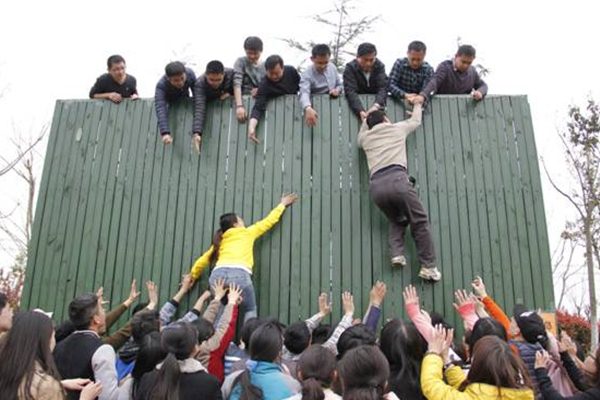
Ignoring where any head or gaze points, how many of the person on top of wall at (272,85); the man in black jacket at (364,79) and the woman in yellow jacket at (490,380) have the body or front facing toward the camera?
2

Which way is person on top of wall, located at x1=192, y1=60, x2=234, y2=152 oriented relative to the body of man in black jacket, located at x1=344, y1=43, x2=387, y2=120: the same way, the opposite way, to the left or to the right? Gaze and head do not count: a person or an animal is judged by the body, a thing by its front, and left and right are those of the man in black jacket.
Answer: the same way

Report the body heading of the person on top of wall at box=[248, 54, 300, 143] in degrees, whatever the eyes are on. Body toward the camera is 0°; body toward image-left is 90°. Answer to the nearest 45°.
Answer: approximately 0°

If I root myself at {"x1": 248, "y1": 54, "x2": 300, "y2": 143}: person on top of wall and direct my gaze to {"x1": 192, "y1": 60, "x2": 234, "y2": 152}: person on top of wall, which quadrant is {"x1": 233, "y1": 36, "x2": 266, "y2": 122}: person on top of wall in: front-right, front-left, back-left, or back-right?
front-right

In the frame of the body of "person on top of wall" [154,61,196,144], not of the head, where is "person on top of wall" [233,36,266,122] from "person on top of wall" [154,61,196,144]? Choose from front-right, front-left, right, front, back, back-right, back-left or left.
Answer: left

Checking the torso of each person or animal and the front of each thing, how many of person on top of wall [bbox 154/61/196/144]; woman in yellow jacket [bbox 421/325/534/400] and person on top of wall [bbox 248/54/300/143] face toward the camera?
2

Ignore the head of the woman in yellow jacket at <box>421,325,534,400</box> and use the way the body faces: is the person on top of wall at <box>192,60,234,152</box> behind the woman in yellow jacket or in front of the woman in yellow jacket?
in front

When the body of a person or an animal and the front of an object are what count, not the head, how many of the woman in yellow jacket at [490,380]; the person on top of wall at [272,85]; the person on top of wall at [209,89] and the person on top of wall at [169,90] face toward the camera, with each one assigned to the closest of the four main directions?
3

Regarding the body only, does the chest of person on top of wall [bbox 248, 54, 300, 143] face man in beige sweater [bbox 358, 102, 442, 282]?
no

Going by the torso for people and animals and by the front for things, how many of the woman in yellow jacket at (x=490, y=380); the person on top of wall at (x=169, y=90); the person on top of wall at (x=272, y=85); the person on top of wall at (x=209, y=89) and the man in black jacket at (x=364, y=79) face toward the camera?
4

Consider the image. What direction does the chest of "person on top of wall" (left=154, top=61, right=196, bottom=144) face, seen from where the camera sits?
toward the camera

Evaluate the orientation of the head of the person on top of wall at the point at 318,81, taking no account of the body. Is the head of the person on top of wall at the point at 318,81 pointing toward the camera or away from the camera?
toward the camera

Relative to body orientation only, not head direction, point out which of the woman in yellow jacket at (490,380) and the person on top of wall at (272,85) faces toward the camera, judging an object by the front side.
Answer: the person on top of wall

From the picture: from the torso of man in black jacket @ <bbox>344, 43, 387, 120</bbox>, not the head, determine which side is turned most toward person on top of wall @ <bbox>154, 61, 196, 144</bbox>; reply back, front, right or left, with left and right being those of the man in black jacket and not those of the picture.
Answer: right

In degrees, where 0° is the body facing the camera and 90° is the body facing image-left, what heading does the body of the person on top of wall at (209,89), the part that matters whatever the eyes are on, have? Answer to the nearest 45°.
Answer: approximately 0°

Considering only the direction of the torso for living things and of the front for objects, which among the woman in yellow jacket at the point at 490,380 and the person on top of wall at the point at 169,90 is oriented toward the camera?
the person on top of wall

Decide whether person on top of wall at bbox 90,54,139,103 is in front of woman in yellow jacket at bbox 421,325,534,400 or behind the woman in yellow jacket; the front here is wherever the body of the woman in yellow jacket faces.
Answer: in front

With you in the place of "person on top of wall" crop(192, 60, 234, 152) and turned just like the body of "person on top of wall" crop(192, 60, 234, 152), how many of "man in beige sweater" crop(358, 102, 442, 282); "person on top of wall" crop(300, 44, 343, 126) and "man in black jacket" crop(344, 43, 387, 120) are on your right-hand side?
0

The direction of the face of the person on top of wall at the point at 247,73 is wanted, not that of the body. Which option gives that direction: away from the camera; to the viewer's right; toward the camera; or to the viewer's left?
toward the camera

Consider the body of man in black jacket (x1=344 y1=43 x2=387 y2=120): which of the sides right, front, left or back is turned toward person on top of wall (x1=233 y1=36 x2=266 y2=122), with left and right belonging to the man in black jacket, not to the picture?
right

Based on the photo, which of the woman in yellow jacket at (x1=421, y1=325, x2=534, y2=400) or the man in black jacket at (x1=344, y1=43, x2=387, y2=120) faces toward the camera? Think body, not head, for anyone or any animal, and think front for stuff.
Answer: the man in black jacket

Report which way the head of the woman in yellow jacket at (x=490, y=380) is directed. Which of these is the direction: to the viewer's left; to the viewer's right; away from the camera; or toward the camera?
away from the camera
